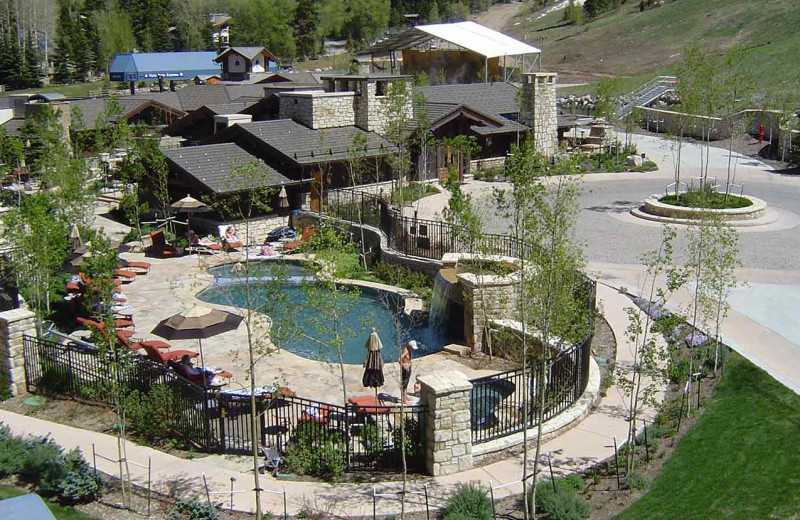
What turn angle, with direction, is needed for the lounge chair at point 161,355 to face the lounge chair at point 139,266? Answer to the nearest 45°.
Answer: approximately 90° to its left

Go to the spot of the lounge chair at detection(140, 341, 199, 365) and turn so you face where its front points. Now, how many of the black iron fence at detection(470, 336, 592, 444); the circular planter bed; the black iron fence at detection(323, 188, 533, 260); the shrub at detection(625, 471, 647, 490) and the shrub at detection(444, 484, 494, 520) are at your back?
0

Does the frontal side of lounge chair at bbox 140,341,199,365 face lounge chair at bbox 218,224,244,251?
no

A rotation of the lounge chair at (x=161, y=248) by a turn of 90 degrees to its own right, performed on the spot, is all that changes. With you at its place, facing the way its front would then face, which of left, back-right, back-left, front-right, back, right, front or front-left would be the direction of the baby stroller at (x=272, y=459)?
front-left

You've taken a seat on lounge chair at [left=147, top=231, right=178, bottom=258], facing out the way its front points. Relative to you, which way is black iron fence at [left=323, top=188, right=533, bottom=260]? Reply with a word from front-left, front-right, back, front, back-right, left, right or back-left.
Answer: front

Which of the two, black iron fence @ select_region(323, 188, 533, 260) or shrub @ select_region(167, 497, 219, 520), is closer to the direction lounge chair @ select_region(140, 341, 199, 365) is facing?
the black iron fence

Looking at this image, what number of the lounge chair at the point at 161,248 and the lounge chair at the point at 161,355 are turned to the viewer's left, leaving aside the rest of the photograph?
0

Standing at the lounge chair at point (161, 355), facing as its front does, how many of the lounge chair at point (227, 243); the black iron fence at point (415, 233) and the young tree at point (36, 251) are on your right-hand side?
0

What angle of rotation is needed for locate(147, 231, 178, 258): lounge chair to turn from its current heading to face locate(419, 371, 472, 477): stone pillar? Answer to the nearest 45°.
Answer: approximately 45° to its right

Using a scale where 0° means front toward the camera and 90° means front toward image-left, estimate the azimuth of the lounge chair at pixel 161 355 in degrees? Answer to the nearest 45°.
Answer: approximately 270°

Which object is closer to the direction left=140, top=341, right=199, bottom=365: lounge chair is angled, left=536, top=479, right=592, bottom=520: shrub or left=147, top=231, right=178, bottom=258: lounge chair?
the shrub

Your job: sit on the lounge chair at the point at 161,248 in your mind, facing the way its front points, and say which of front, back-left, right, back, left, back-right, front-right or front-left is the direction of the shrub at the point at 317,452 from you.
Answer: front-right

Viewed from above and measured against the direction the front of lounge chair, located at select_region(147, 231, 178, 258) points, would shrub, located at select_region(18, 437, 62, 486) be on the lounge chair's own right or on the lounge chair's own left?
on the lounge chair's own right

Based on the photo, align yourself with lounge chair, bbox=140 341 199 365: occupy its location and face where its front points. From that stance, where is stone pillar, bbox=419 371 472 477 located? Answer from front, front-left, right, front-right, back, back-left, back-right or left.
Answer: front-right

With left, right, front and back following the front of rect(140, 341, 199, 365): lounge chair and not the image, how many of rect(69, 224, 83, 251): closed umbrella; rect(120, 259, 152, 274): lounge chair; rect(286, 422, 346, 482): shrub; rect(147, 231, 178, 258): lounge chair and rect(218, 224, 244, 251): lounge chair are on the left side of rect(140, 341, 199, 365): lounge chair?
4

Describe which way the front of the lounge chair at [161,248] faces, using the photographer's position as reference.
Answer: facing the viewer and to the right of the viewer
